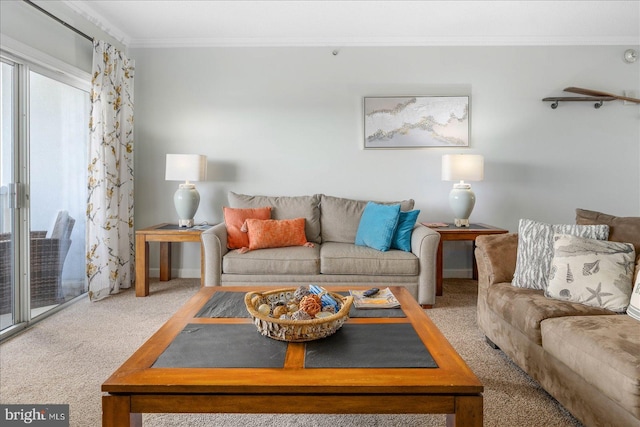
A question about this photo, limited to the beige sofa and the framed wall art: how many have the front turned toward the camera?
2

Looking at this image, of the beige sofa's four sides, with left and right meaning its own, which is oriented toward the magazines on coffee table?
front

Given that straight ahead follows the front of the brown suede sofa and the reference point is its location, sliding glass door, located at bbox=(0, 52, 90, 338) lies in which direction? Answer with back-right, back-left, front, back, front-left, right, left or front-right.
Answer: front-right

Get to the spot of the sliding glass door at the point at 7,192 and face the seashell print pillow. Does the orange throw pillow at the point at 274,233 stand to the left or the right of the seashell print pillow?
left

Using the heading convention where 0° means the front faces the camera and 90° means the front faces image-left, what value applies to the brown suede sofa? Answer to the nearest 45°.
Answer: approximately 45°

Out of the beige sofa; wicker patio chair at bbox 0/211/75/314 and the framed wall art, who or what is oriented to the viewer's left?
the wicker patio chair

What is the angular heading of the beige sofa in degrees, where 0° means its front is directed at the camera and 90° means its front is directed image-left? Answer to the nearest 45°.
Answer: approximately 0°

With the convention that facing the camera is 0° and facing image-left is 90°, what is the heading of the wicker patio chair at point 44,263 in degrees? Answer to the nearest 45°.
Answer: approximately 90°

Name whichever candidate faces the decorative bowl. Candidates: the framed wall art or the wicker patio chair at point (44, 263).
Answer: the framed wall art
